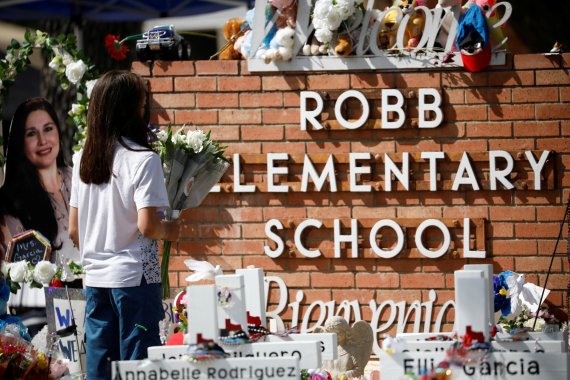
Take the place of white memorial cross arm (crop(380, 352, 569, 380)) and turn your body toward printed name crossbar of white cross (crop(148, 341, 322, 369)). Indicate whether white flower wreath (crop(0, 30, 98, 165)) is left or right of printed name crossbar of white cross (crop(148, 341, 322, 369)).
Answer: right

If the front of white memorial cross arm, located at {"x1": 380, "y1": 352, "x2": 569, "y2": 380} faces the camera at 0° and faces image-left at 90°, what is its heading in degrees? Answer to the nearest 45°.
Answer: approximately 0°

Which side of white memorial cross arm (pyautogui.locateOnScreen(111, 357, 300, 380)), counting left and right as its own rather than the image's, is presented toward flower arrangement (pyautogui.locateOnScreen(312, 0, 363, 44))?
back

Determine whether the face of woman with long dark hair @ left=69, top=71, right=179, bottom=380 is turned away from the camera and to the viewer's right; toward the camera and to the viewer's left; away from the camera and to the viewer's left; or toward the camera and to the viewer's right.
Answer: away from the camera and to the viewer's right

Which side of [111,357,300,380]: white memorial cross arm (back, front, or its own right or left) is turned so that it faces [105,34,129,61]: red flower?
back

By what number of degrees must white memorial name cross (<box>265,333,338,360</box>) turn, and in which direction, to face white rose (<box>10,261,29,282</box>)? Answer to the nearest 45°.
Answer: approximately 135° to its right

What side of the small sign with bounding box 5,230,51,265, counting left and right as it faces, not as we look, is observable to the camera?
front

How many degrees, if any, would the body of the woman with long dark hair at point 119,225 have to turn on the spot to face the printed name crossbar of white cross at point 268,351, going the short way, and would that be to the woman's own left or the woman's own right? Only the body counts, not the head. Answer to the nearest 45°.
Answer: approximately 90° to the woman's own right
